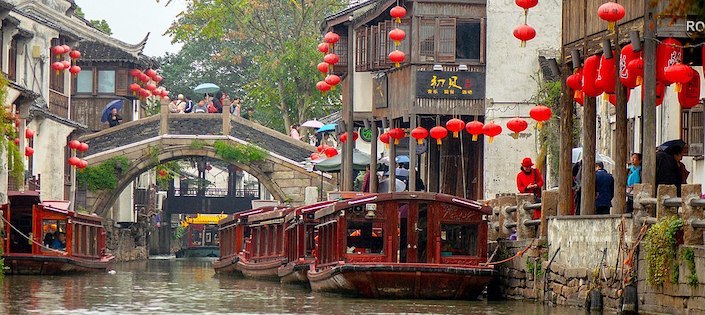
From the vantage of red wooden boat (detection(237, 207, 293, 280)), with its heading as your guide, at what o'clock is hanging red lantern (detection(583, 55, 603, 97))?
The hanging red lantern is roughly at 10 o'clock from the red wooden boat.

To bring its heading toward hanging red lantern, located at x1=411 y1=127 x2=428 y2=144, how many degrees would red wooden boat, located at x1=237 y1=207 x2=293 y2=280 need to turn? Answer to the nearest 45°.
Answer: approximately 90° to its left

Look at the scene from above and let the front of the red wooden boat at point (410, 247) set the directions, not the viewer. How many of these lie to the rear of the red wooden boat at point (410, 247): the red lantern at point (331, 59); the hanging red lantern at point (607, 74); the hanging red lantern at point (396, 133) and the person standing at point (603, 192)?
2

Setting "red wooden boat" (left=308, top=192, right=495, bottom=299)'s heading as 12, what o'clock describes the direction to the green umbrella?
The green umbrella is roughly at 6 o'clock from the red wooden boat.

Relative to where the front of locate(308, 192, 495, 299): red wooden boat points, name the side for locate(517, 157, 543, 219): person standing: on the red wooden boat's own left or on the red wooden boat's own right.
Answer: on the red wooden boat's own left

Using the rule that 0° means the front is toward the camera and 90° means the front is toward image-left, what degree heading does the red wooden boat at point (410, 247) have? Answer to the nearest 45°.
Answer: approximately 0°
